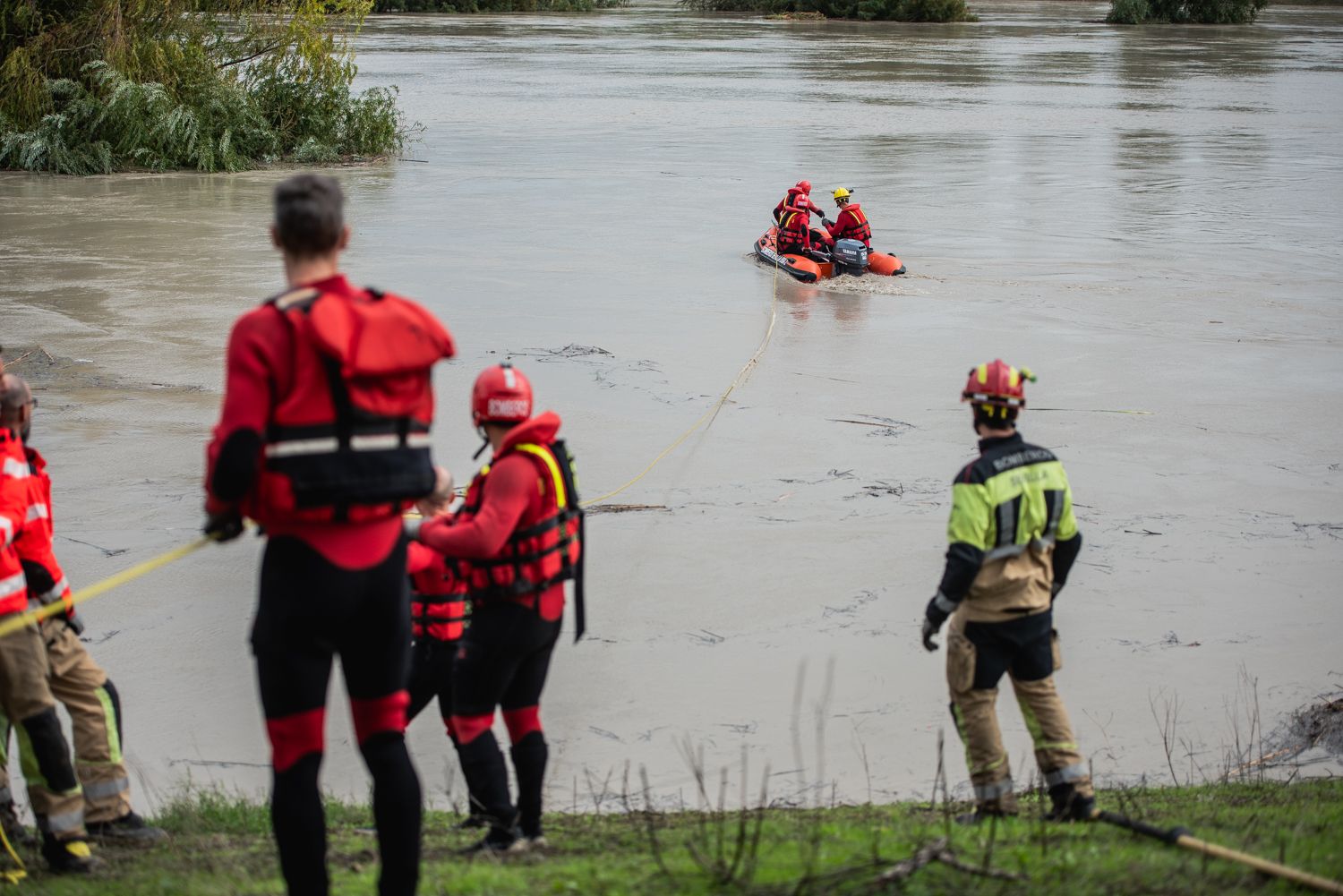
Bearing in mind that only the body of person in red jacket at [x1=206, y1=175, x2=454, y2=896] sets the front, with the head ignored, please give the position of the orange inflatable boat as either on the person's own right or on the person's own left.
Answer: on the person's own right

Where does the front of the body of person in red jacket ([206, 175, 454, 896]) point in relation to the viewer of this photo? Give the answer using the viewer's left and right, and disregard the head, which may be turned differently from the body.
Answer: facing away from the viewer and to the left of the viewer

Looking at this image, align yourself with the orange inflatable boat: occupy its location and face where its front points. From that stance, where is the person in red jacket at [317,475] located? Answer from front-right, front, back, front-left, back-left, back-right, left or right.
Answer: back-left

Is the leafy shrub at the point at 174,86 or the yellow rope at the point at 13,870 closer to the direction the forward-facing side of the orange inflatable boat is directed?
the leafy shrub

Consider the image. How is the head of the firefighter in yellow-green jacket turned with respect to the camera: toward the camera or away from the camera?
away from the camera

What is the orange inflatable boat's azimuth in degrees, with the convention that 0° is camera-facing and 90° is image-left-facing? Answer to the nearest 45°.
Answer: approximately 135°

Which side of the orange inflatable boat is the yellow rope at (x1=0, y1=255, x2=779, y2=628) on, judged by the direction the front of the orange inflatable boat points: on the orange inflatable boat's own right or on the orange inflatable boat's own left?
on the orange inflatable boat's own left

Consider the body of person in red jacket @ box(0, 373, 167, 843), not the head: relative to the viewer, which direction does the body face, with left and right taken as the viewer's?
facing to the right of the viewer
